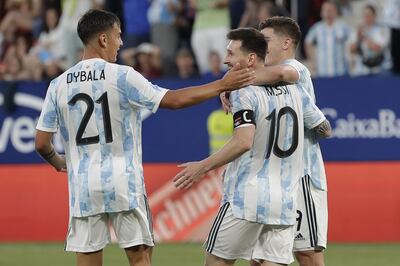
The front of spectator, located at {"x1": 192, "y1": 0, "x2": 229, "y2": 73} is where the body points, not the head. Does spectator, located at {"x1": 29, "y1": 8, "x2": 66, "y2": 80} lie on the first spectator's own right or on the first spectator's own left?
on the first spectator's own right

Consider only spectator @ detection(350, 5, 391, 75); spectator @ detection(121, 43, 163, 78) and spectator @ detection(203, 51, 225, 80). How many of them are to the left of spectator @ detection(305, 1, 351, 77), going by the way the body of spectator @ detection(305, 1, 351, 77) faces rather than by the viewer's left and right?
1

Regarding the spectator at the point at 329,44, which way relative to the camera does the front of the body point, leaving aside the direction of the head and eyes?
toward the camera

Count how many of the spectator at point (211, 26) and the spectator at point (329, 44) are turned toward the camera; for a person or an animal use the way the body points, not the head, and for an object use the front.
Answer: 2

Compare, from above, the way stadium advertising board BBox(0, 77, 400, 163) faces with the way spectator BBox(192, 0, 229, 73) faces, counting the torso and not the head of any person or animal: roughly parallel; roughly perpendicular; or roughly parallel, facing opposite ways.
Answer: roughly parallel

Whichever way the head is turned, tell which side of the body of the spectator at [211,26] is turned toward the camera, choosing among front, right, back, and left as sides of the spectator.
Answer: front

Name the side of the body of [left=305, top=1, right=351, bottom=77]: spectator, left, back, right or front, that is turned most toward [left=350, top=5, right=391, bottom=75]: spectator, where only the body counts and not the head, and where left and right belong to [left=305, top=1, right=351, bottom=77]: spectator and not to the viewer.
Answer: left

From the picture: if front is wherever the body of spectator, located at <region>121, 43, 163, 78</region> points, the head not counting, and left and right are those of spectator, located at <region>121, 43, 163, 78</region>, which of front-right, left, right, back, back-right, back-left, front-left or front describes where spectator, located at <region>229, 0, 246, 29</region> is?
left
